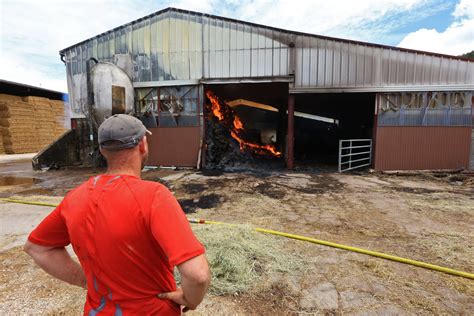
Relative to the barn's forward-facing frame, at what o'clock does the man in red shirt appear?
The man in red shirt is roughly at 12 o'clock from the barn.

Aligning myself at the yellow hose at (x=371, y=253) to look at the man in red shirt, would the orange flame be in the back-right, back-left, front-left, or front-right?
back-right

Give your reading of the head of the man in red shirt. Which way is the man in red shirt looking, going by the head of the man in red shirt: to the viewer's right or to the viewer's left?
to the viewer's right

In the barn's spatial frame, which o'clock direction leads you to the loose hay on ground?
The loose hay on ground is roughly at 12 o'clock from the barn.

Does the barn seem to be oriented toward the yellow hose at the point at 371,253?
yes

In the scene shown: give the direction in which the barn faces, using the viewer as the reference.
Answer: facing the viewer
